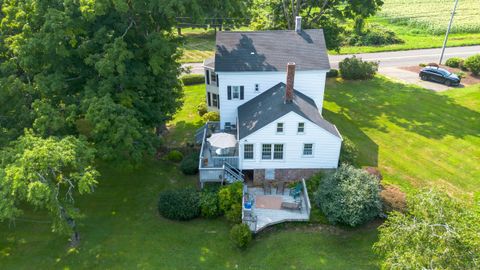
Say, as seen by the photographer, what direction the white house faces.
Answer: facing away from the viewer

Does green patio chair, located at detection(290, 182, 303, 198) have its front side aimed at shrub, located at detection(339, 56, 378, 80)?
no

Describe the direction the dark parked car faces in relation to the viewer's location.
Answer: facing the viewer and to the right of the viewer

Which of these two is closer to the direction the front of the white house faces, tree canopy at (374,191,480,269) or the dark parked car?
the dark parked car

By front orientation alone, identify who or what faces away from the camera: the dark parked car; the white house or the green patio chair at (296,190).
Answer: the white house

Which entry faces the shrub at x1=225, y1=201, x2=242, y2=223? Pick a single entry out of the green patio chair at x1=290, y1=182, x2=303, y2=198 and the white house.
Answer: the green patio chair

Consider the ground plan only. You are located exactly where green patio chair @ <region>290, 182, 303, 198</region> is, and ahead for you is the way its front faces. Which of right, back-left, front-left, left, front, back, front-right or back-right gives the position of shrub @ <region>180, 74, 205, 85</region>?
right

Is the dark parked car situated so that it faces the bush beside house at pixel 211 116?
no

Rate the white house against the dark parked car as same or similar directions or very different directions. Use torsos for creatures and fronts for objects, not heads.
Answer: very different directions

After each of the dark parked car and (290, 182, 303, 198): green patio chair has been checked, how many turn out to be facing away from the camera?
0

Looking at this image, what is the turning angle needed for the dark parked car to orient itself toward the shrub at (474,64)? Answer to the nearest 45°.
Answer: approximately 90° to its left

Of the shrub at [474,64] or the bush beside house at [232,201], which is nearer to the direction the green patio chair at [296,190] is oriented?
the bush beside house

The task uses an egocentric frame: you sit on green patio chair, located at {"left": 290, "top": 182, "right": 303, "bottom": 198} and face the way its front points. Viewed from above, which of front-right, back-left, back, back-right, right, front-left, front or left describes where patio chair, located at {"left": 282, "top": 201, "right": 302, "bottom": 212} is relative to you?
front-left

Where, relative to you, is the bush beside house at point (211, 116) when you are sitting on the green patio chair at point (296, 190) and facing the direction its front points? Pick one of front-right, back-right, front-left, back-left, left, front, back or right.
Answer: right

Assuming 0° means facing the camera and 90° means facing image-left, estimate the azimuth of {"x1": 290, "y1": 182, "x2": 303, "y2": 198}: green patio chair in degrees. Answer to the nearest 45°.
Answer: approximately 45°

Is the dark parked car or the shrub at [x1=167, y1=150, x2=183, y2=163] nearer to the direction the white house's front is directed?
the dark parked car
